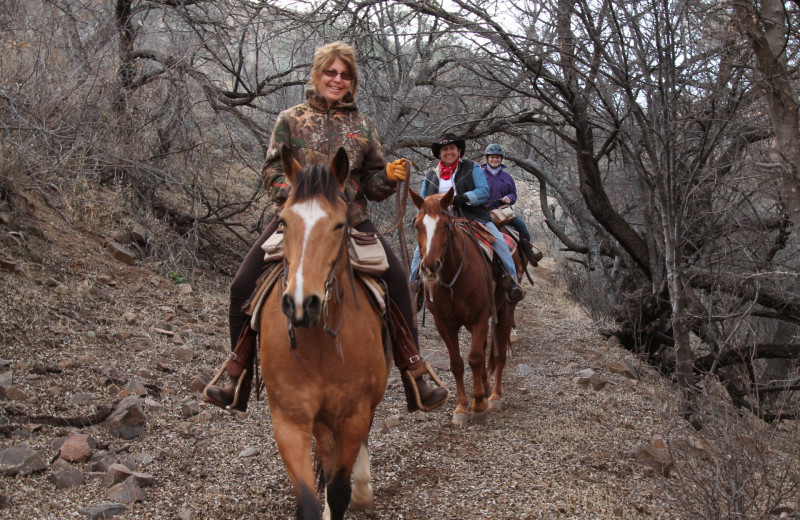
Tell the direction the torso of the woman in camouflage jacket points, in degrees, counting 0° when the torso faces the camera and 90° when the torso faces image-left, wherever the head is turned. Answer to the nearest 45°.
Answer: approximately 0°

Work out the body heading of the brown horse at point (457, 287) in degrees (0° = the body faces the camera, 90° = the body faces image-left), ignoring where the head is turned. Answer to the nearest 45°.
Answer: approximately 45°

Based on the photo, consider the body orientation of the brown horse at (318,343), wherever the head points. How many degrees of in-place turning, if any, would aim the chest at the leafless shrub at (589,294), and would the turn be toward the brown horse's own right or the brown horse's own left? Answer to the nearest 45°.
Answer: approximately 135° to the brown horse's own left

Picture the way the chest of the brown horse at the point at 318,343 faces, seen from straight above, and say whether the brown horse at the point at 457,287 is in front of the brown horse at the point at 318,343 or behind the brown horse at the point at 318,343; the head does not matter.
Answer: behind

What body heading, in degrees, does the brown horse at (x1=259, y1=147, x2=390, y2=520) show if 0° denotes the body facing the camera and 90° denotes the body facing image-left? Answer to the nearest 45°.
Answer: approximately 0°
